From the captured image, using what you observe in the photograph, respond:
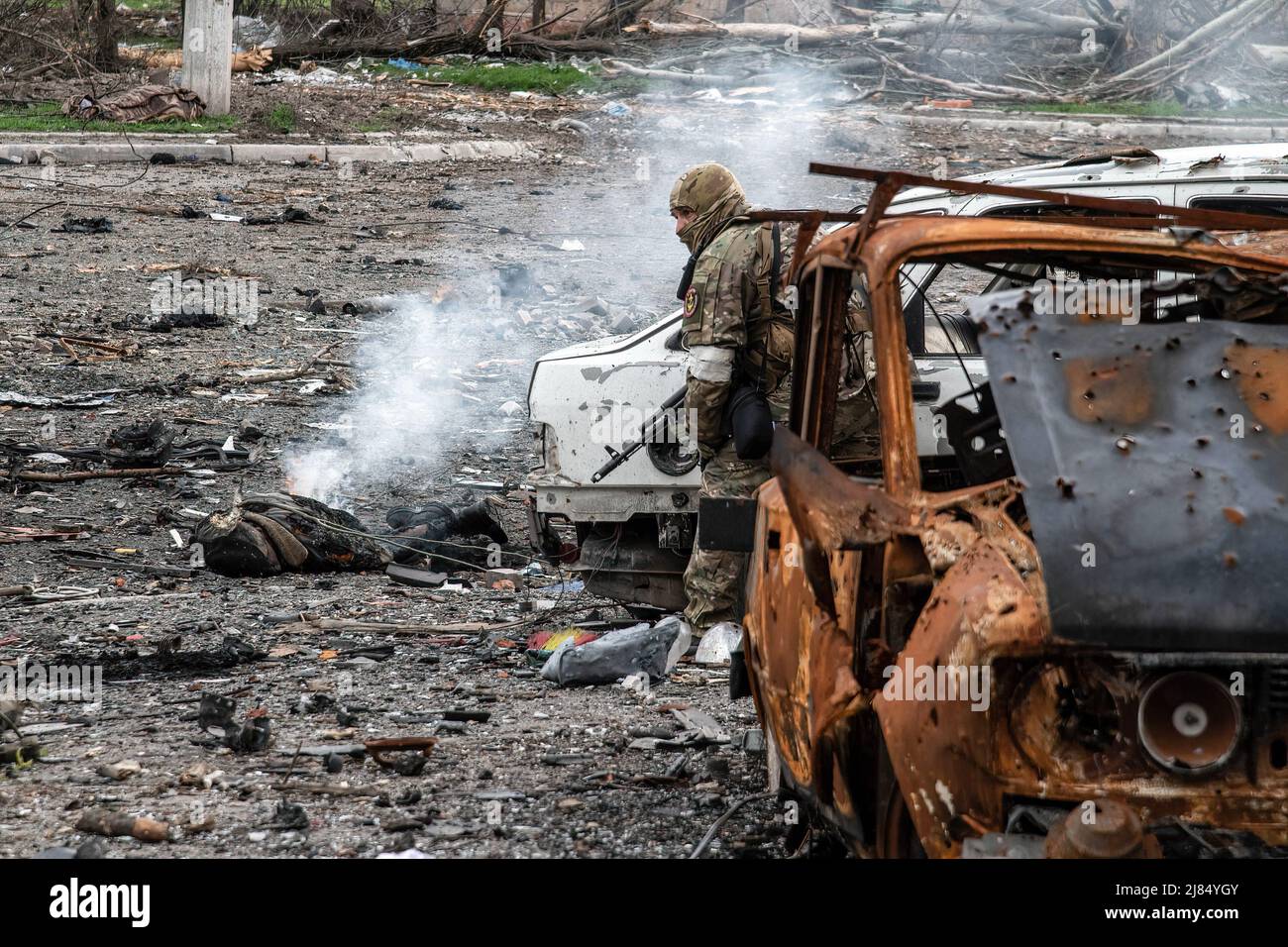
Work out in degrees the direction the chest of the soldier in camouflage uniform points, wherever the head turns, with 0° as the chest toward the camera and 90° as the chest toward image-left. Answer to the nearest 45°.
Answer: approximately 90°

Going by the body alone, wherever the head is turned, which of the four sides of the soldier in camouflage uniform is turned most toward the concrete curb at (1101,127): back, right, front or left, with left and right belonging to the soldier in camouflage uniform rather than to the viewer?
right

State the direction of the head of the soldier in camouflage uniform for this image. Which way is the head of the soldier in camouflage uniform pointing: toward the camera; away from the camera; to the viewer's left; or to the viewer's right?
to the viewer's left

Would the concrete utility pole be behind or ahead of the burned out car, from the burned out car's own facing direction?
behind

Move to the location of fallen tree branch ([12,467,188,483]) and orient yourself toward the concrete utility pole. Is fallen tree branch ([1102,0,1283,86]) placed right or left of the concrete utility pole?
right

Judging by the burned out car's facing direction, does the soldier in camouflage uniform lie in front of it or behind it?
behind

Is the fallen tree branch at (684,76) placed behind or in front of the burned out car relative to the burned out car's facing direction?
behind

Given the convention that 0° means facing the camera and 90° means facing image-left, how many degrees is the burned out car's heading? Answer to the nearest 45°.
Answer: approximately 0°

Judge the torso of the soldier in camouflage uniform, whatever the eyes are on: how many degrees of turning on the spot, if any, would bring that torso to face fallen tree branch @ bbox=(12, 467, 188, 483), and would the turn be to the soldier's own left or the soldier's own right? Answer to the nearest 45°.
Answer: approximately 45° to the soldier's own right

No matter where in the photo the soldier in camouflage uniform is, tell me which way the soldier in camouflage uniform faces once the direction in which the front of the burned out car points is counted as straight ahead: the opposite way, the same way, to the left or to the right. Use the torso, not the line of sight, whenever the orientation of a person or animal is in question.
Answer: to the right

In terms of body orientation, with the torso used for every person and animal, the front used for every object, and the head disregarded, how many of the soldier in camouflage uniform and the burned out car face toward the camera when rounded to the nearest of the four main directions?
1

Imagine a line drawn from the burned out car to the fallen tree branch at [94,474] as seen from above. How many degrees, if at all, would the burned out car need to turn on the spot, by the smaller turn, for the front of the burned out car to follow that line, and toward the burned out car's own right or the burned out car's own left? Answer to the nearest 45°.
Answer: approximately 135° to the burned out car's own right
